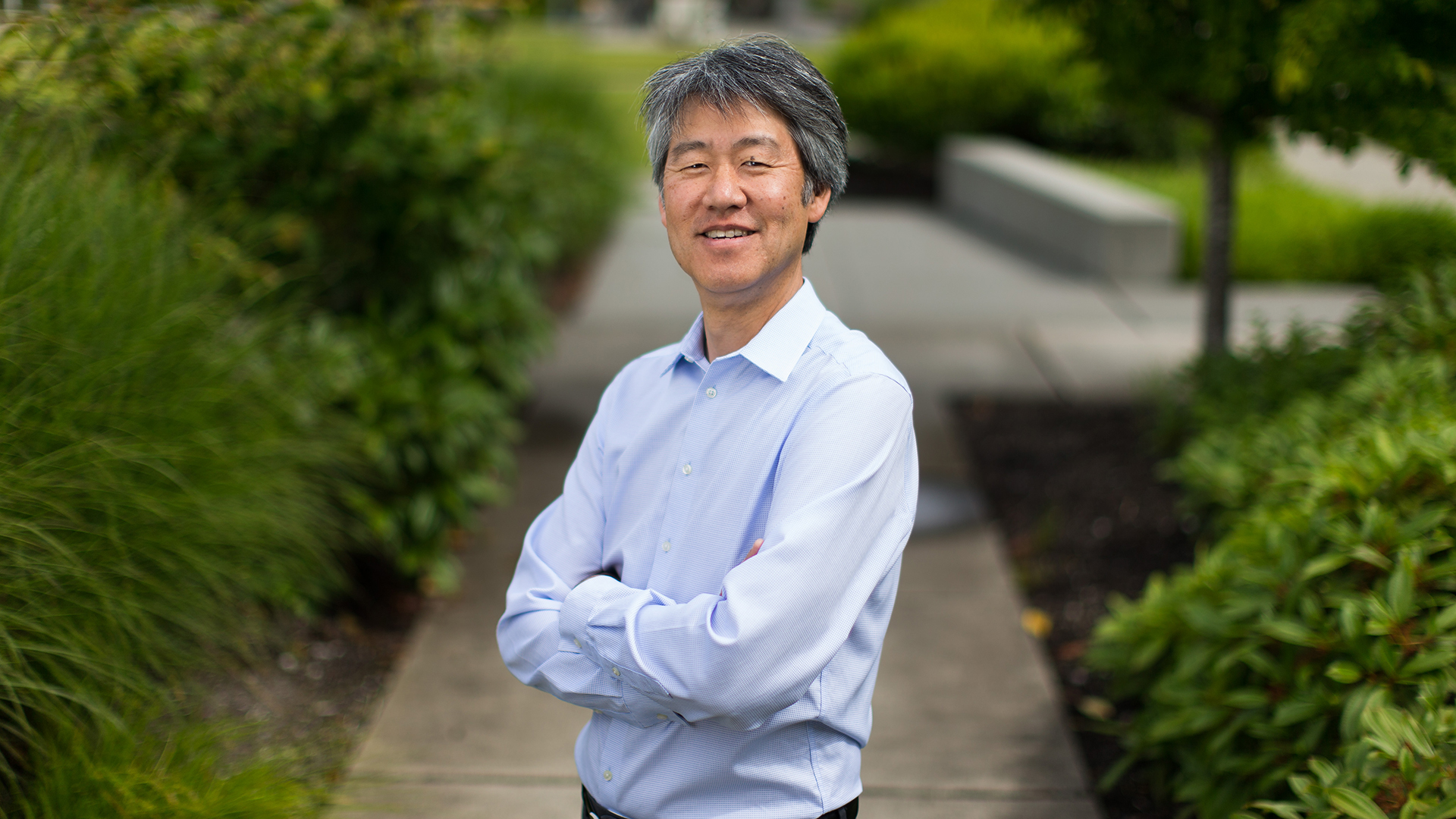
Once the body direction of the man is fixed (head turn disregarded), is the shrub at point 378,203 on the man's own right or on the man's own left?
on the man's own right

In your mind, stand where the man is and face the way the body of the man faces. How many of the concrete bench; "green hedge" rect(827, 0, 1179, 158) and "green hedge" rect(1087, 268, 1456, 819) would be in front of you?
0

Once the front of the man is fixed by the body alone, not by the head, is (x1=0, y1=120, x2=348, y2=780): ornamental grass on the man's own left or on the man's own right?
on the man's own right

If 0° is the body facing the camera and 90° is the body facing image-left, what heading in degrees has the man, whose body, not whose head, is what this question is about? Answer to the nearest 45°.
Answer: approximately 45°

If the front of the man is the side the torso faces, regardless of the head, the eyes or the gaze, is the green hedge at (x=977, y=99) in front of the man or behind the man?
behind

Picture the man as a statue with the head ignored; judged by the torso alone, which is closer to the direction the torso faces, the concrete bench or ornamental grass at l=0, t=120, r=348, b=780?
the ornamental grass

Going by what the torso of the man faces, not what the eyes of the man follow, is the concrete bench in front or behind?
behind
